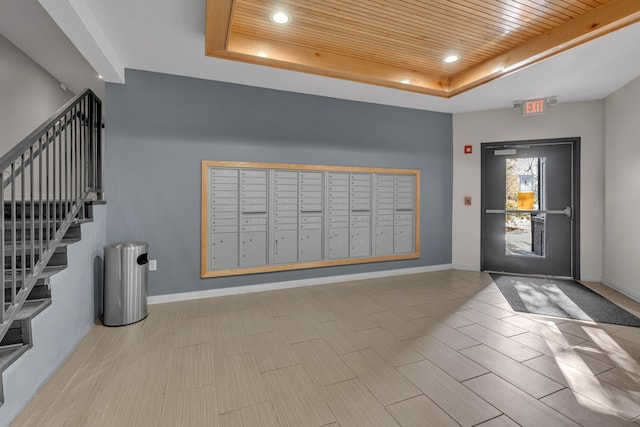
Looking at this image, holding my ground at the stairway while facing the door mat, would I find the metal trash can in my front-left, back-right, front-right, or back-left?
front-left

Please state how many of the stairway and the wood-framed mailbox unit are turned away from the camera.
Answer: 0

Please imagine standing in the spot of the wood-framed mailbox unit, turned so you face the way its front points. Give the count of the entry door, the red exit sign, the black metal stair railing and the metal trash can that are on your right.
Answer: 2

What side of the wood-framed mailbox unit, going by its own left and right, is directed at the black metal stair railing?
right

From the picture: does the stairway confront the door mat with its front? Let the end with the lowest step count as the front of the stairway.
no

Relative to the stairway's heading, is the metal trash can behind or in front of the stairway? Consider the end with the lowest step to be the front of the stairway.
behind

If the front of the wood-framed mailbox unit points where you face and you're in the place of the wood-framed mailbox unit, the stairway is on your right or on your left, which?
on your right

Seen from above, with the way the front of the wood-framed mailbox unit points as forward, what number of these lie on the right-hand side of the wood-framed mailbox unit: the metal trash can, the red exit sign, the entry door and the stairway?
2

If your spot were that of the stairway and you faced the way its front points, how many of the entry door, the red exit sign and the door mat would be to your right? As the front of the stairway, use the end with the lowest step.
0

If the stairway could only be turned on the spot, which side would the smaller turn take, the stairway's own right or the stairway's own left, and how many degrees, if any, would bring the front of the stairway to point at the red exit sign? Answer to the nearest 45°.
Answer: approximately 135° to the stairway's own left

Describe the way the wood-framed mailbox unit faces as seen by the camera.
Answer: facing the viewer and to the right of the viewer

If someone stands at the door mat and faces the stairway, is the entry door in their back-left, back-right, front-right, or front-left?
back-right

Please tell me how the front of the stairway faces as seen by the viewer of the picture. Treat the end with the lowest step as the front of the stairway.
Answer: facing the viewer and to the left of the viewer

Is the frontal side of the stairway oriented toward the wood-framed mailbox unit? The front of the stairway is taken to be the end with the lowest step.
no
